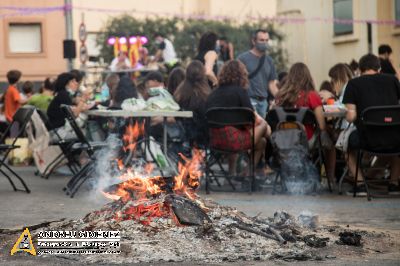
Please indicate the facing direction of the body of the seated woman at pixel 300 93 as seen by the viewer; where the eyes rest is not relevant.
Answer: away from the camera

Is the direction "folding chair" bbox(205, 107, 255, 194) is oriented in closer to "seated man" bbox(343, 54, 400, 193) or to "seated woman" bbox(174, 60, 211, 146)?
the seated woman

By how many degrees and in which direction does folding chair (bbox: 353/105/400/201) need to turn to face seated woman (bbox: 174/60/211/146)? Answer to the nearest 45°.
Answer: approximately 45° to its left

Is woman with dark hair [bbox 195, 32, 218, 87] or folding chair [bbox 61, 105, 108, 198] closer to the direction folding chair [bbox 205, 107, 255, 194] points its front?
the woman with dark hair

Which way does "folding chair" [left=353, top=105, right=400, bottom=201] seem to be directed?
away from the camera

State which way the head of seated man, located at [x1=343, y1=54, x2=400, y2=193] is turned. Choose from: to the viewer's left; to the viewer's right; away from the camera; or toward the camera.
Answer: away from the camera

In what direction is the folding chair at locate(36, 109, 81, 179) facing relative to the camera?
to the viewer's right

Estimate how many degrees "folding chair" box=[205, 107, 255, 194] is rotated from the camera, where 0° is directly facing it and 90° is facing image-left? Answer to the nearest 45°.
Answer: approximately 180°

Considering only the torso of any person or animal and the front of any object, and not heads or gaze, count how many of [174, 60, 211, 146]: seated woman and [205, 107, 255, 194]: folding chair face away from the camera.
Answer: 2

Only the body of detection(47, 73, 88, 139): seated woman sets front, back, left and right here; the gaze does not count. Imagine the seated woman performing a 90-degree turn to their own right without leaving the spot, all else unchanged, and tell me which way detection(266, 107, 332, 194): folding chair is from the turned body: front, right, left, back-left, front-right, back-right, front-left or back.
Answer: front-left

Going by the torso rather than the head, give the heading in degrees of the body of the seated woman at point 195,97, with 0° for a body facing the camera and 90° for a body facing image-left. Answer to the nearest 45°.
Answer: approximately 180°

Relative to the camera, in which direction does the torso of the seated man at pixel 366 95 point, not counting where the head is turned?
away from the camera
